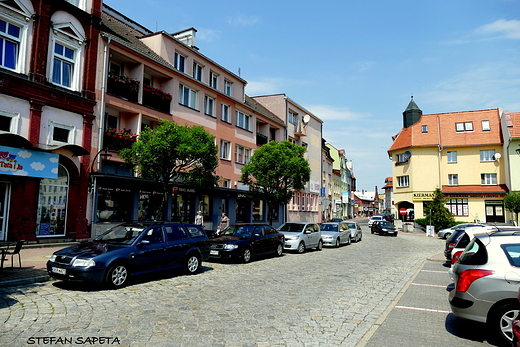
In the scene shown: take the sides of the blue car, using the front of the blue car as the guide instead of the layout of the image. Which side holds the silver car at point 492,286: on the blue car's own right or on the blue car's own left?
on the blue car's own left

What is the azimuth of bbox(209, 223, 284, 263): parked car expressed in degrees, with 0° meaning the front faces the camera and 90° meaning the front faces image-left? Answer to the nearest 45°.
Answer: approximately 45°

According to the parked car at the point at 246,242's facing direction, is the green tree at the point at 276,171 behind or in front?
behind

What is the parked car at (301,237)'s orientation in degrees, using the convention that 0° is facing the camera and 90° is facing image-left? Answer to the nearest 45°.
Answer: approximately 45°

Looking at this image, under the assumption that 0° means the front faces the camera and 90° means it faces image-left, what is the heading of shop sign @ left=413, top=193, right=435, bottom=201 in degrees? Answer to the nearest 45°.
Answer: approximately 0°

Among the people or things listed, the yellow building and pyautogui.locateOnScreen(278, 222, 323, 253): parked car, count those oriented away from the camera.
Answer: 0

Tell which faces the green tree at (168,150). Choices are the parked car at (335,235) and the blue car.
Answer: the parked car

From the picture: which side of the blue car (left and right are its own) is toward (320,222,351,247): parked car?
back

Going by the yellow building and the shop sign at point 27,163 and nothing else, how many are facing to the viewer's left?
0

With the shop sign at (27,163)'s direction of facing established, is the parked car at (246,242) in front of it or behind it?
in front

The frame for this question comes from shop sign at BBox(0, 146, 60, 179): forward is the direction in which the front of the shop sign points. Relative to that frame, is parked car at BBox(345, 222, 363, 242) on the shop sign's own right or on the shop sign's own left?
on the shop sign's own left

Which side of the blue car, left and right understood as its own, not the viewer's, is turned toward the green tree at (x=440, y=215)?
back

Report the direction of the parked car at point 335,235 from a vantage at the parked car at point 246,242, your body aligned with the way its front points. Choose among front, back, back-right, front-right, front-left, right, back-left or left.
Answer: back

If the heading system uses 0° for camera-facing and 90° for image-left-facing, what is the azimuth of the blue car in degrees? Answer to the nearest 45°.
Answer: approximately 45°
